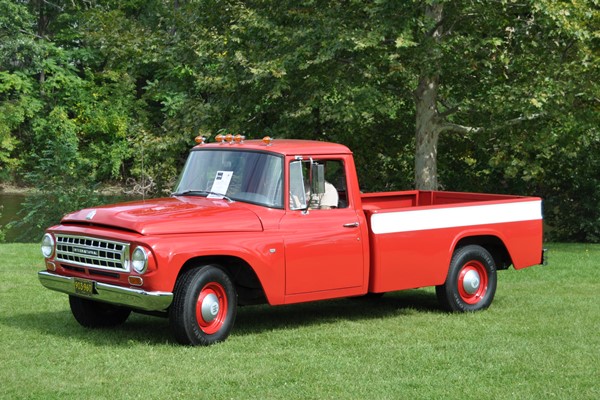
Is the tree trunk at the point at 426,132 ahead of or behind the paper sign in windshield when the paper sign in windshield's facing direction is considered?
behind

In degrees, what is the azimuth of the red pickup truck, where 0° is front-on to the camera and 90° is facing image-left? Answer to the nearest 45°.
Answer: approximately 45°

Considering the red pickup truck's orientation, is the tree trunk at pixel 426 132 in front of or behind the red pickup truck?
behind
